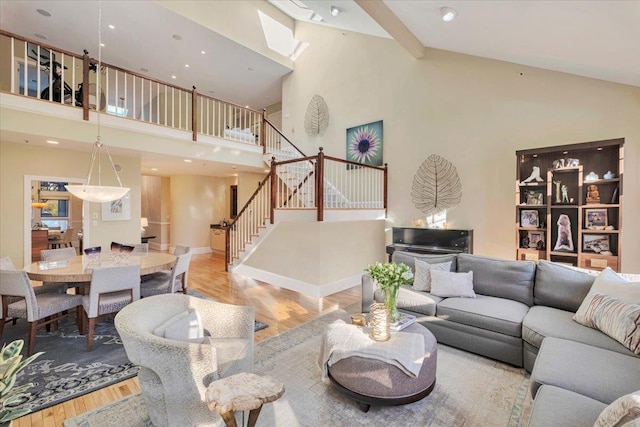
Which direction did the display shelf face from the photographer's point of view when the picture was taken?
facing the viewer and to the left of the viewer

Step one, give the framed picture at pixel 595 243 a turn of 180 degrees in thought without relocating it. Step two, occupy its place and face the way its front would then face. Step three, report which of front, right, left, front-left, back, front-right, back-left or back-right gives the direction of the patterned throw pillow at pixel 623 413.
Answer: back

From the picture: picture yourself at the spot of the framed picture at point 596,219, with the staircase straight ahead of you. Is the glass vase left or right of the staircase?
left

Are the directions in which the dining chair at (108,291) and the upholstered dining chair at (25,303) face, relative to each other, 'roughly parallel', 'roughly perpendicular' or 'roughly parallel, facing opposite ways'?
roughly perpendicular

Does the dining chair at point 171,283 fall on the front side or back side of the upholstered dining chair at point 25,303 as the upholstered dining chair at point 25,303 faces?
on the front side

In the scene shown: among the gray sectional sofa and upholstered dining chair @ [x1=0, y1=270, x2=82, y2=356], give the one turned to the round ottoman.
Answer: the gray sectional sofa

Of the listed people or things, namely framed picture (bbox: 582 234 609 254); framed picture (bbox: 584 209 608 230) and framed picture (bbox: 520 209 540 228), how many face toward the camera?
3

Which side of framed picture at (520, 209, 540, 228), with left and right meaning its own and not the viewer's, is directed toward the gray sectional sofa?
front

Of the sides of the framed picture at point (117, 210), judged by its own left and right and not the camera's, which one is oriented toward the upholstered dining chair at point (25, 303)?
front

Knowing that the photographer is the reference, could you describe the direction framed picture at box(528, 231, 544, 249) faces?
facing the viewer

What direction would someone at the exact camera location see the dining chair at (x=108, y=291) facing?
facing away from the viewer and to the left of the viewer

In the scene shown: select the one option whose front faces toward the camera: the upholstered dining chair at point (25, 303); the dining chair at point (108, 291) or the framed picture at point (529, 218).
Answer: the framed picture

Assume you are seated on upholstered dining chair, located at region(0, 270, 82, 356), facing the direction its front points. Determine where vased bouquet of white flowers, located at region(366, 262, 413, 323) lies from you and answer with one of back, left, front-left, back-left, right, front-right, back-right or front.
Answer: right

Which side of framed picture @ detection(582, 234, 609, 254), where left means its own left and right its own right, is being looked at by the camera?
front

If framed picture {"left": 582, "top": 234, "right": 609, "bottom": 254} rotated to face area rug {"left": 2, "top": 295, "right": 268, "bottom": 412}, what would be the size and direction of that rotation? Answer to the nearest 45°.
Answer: approximately 45° to its right

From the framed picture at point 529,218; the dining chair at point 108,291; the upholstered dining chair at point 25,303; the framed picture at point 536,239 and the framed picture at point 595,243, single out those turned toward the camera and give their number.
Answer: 3
